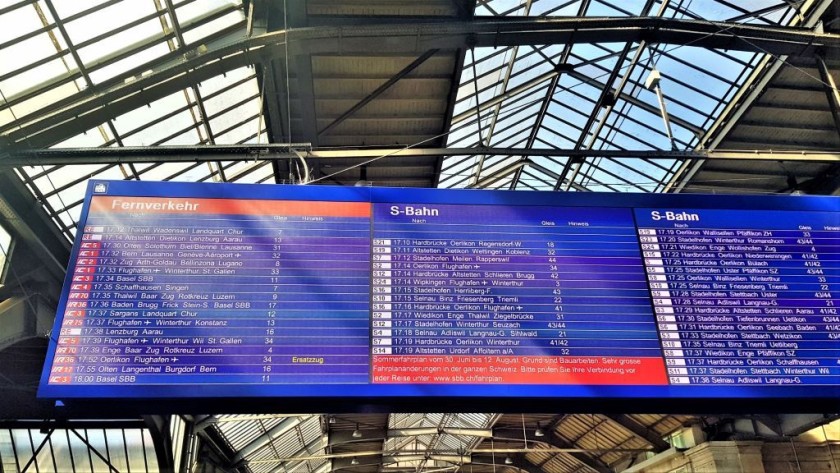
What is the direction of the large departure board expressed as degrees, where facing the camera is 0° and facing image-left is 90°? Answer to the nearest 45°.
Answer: approximately 0°
